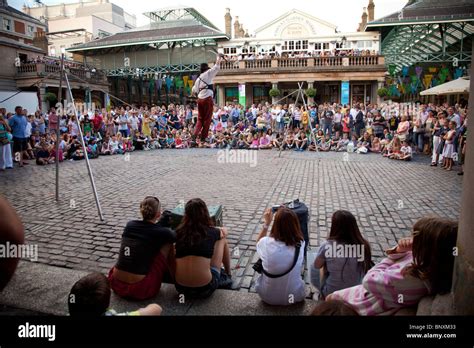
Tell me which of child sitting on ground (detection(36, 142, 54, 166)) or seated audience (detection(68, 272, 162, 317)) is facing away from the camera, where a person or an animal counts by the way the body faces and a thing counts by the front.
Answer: the seated audience

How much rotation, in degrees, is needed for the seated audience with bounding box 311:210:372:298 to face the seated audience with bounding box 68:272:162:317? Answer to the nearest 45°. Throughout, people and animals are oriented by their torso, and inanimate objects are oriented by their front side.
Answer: approximately 135° to their left

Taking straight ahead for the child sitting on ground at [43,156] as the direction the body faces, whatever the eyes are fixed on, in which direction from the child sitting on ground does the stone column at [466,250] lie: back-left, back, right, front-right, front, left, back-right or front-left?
front-right

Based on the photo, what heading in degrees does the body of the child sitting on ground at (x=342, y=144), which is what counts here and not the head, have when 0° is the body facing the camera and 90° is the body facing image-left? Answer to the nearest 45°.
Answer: approximately 45°

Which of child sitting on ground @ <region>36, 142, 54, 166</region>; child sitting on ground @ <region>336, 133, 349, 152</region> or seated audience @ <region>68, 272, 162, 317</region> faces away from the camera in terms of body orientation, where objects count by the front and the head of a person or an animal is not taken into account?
the seated audience

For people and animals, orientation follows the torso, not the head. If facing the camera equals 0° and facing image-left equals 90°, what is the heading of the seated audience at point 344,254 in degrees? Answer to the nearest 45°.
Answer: approximately 180°

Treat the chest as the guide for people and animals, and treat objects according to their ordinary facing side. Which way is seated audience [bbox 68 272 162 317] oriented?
away from the camera

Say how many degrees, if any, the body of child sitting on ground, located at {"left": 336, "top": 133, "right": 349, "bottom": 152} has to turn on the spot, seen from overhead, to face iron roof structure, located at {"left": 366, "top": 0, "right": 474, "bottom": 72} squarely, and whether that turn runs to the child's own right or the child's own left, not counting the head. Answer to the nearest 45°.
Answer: approximately 180°

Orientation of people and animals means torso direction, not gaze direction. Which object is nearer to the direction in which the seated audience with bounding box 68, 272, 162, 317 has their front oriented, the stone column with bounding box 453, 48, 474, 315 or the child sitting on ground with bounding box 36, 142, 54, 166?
the child sitting on ground

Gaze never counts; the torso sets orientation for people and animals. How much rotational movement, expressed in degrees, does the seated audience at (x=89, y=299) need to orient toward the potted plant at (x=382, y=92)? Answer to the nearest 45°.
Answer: approximately 45° to their right

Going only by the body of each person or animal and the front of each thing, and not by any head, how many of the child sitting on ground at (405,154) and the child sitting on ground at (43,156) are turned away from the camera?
0

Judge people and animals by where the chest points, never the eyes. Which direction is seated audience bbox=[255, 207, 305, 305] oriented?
away from the camera

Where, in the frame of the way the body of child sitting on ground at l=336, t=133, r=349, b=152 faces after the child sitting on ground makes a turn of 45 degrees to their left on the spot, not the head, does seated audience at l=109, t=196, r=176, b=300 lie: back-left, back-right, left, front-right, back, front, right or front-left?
front

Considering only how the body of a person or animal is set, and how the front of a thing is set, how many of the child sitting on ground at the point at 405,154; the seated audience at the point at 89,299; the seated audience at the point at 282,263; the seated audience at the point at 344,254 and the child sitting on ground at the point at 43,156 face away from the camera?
3
